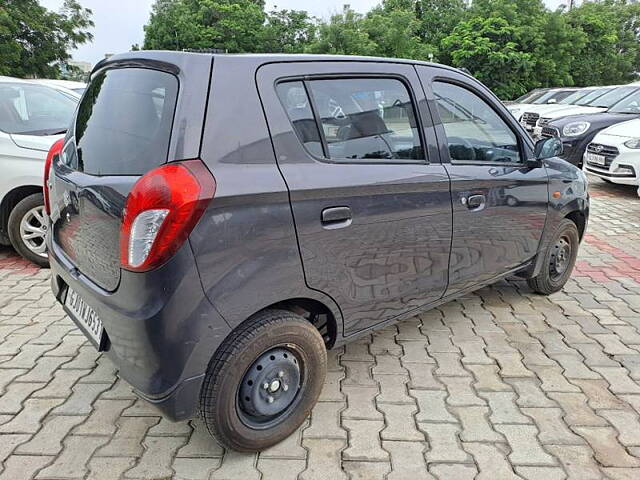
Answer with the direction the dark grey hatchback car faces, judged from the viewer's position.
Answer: facing away from the viewer and to the right of the viewer

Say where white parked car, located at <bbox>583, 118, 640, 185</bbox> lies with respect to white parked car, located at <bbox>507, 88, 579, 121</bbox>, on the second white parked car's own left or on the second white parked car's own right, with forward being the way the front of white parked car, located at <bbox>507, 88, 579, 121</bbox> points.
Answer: on the second white parked car's own left

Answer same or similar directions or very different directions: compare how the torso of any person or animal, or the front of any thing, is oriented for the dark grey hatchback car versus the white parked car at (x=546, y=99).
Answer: very different directions

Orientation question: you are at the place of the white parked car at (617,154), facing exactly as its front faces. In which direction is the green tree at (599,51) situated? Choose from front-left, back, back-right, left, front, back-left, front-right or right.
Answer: back-right

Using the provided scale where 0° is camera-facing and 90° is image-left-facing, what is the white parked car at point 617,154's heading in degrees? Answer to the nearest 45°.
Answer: approximately 45°

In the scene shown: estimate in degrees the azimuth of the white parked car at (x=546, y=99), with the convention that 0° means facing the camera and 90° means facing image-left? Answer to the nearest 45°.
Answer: approximately 45°
